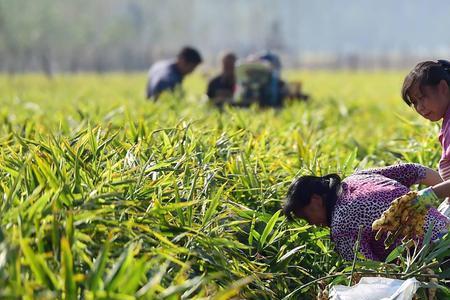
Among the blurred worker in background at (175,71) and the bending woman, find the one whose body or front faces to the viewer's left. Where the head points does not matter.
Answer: the bending woman

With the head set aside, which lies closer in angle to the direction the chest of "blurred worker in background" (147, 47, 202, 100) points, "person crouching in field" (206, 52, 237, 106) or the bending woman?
the person crouching in field

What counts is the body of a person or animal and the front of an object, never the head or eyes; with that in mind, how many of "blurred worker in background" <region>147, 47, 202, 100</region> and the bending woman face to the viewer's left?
1

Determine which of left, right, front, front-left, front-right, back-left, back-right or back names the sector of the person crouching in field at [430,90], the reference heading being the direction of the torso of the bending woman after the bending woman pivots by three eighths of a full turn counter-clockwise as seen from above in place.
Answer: left

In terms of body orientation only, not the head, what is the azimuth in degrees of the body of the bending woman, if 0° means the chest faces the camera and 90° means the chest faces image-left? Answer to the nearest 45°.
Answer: approximately 90°

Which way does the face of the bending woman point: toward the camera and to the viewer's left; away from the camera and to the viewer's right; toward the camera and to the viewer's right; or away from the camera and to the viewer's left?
toward the camera and to the viewer's left

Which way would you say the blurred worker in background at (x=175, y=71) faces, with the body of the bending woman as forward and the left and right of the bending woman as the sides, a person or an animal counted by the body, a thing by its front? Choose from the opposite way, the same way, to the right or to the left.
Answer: the opposite way

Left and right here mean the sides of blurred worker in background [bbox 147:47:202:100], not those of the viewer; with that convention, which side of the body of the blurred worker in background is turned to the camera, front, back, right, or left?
right

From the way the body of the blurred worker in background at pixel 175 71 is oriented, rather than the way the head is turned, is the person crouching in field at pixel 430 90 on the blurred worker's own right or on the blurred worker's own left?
on the blurred worker's own right

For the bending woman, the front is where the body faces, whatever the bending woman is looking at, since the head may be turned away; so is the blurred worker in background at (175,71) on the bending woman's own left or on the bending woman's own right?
on the bending woman's own right

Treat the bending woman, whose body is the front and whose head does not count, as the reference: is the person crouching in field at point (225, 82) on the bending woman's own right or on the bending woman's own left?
on the bending woman's own right

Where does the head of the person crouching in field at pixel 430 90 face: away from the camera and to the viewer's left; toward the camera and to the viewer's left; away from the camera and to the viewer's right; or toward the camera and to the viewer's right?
toward the camera and to the viewer's left
